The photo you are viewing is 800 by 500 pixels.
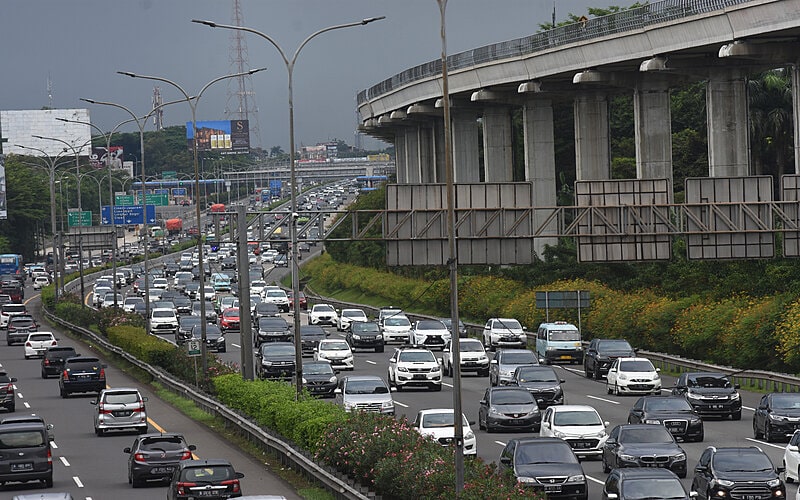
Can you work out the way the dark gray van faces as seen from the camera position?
facing away from the viewer

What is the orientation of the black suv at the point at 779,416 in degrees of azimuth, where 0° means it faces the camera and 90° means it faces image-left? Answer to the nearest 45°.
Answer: approximately 315°

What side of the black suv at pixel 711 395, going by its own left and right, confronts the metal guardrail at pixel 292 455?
right

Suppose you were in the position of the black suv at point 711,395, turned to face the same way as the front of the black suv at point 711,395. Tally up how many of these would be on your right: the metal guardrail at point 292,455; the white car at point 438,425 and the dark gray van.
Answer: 3

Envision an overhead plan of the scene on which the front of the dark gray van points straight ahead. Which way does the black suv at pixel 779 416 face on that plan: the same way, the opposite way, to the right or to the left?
the opposite way

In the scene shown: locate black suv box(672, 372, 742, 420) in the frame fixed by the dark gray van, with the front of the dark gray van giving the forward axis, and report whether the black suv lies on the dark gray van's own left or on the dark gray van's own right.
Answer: on the dark gray van's own right

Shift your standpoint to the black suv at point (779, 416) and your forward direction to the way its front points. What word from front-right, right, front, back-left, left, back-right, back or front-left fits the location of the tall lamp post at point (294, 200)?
back-right

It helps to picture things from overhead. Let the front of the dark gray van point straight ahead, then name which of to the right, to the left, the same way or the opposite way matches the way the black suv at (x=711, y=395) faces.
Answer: the opposite way

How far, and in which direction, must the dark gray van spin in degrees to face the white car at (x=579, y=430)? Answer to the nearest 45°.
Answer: approximately 90° to its right
